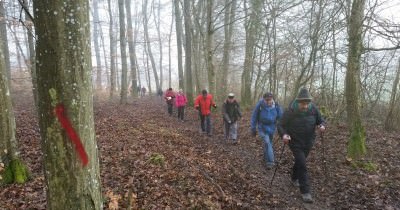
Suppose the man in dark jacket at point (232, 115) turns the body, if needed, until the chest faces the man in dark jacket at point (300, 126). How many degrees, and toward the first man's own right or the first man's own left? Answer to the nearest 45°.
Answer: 0° — they already face them

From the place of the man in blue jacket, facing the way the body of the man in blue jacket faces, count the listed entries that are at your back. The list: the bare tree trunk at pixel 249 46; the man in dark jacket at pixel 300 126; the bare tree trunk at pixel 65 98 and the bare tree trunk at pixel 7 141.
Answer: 1

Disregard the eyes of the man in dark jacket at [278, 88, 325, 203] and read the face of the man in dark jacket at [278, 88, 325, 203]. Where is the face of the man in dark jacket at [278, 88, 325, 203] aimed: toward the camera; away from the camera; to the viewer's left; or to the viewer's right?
toward the camera

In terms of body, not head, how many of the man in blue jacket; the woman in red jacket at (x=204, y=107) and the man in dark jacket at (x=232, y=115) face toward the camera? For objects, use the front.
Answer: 3

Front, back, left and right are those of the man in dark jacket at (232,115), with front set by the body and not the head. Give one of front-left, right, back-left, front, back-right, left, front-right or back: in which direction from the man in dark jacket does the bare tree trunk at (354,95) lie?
front-left

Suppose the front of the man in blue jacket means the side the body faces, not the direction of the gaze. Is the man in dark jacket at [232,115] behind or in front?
behind

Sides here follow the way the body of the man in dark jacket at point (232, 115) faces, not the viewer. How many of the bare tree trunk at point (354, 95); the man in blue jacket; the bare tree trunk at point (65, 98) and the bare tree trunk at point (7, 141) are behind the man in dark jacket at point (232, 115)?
0

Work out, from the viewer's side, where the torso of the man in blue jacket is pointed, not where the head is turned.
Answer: toward the camera

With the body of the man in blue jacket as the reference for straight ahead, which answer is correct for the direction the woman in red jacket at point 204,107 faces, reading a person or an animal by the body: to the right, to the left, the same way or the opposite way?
the same way

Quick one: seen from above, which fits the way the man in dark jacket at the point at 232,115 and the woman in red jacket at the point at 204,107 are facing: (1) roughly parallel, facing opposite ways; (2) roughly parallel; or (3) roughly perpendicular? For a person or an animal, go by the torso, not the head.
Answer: roughly parallel

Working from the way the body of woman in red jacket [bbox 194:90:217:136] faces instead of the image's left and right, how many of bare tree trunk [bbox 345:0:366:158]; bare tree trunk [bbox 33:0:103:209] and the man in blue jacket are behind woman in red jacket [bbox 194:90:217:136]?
0

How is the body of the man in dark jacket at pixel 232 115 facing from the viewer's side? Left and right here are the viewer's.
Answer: facing the viewer

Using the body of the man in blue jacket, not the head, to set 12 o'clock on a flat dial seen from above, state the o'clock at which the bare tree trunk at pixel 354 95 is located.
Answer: The bare tree trunk is roughly at 9 o'clock from the man in blue jacket.

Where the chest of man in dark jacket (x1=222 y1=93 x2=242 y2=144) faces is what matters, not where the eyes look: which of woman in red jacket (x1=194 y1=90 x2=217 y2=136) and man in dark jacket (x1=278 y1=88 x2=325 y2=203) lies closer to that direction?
the man in dark jacket

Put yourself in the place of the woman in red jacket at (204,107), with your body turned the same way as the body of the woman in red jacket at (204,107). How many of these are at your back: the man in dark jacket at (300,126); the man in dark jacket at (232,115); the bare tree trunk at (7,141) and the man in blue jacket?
0

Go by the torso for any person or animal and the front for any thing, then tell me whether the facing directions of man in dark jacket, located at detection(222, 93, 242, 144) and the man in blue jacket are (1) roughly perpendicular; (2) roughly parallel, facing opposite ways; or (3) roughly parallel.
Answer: roughly parallel

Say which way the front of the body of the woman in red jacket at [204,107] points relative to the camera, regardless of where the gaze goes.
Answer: toward the camera
